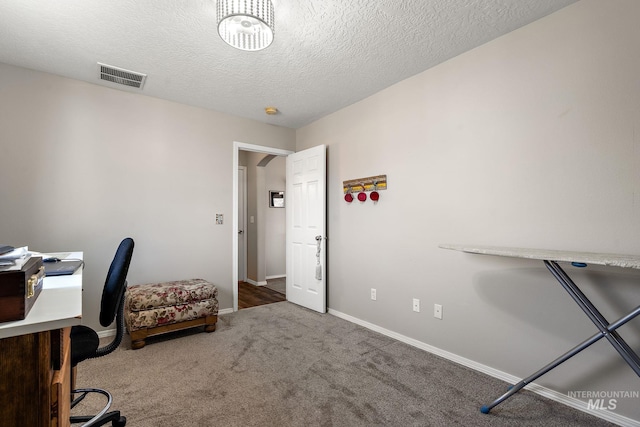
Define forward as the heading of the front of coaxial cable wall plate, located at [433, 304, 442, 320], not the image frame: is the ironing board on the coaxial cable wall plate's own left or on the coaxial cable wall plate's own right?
on the coaxial cable wall plate's own left

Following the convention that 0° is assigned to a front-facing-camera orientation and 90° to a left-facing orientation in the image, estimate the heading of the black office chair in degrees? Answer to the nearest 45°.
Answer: approximately 90°

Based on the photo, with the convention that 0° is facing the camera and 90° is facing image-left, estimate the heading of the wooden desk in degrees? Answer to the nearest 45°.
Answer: approximately 270°

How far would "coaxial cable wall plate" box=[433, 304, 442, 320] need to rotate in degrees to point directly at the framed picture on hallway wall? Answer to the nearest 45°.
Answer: approximately 90° to its right

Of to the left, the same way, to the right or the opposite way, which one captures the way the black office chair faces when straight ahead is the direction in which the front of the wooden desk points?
the opposite way

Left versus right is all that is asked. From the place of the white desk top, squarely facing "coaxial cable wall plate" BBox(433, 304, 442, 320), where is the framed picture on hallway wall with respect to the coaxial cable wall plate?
left

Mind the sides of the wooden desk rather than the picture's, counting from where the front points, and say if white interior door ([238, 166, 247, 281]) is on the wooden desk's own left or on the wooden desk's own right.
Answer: on the wooden desk's own left
